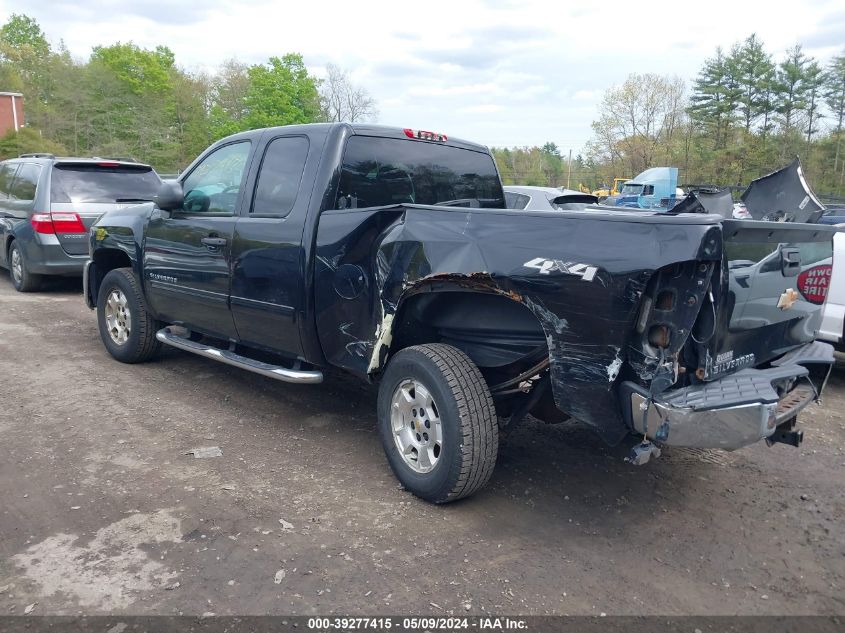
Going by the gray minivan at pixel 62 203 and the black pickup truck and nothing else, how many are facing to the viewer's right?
0

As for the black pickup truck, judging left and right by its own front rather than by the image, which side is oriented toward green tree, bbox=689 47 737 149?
right

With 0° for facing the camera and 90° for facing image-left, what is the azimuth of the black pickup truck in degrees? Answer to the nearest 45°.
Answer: approximately 135°

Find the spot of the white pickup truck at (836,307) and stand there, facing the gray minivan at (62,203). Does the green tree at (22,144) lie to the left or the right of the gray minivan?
right

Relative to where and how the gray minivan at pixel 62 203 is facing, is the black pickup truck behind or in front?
behind

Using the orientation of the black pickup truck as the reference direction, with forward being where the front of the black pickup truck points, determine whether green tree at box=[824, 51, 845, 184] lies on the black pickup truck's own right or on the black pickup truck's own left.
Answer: on the black pickup truck's own right

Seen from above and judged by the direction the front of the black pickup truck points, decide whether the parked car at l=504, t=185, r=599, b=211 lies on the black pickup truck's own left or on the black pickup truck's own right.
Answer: on the black pickup truck's own right

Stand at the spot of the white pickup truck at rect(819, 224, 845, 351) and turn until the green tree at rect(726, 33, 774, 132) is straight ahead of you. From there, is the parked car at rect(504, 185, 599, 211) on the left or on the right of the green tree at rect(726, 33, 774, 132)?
left

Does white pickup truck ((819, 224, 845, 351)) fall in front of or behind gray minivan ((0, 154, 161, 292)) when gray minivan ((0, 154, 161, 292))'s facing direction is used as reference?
behind

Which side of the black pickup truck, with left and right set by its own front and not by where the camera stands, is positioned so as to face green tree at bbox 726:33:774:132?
right

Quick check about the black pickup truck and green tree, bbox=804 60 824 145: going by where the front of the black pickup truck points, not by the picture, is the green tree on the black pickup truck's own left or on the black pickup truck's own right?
on the black pickup truck's own right
